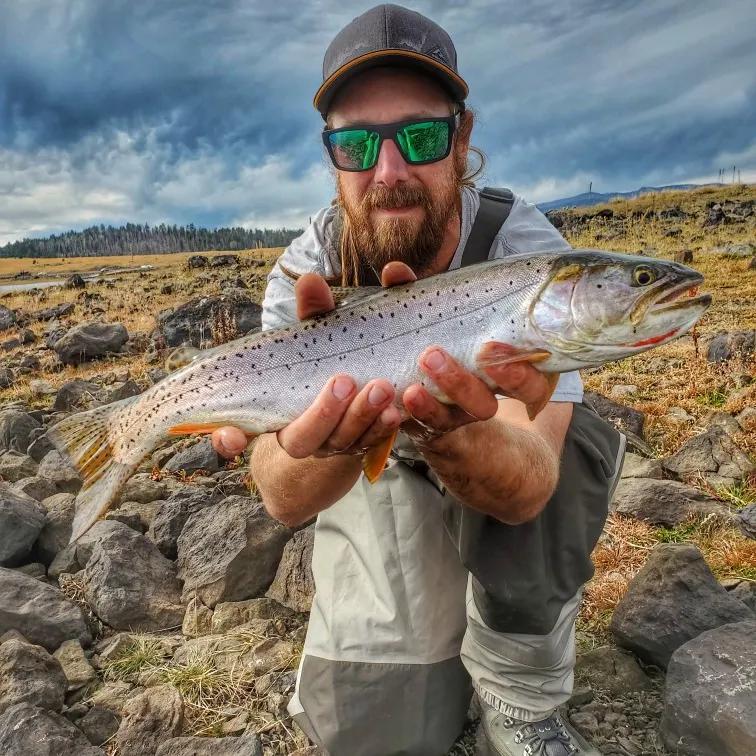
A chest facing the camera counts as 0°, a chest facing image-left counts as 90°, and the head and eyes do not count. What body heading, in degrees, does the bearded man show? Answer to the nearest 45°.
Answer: approximately 0°

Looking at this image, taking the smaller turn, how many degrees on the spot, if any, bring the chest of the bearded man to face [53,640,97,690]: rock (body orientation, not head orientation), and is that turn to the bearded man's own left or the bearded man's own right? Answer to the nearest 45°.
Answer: approximately 90° to the bearded man's own right

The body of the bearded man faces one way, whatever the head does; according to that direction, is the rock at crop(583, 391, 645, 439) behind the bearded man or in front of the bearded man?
behind

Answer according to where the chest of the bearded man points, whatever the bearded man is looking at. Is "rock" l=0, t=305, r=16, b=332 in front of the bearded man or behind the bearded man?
behind

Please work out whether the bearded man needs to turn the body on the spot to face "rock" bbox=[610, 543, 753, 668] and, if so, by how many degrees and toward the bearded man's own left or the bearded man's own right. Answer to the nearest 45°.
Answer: approximately 90° to the bearded man's own left

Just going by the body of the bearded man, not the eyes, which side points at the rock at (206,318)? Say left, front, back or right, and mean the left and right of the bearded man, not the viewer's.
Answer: back

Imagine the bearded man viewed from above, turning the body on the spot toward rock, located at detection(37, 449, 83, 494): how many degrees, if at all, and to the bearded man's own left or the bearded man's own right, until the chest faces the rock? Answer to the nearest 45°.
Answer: approximately 135° to the bearded man's own right

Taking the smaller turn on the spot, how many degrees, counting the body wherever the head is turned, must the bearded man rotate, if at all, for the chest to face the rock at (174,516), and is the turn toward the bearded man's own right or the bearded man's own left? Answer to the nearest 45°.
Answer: approximately 135° to the bearded man's own right

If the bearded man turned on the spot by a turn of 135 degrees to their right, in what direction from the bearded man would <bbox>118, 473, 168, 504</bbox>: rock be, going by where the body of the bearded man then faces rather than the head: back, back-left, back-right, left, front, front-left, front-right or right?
front

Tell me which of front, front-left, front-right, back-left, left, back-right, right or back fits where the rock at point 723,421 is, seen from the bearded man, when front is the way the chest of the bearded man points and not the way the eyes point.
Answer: back-left
